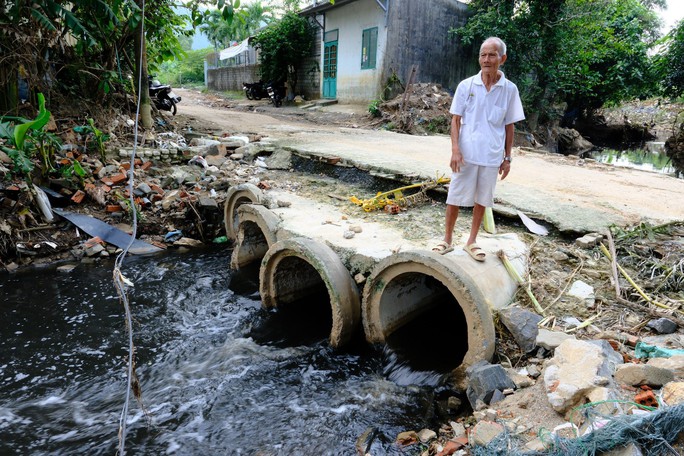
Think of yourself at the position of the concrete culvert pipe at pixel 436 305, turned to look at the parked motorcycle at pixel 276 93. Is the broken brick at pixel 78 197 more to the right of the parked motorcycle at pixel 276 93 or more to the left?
left

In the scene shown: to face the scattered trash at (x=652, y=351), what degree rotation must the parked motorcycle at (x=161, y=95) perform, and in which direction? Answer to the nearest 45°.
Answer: approximately 135° to its left
